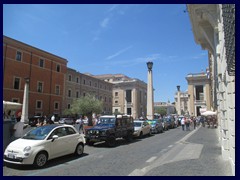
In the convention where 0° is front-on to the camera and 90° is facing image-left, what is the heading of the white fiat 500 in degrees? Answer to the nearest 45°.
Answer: approximately 45°

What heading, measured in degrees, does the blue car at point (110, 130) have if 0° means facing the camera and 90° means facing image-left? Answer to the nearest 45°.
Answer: approximately 45°

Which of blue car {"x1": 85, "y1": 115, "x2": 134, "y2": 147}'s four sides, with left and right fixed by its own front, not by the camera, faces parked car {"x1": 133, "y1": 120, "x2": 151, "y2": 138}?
back

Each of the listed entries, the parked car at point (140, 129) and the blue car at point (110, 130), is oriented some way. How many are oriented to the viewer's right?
0

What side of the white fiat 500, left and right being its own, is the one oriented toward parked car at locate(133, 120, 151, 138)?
back

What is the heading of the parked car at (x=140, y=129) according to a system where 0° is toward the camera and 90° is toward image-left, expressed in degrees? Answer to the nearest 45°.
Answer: approximately 45°

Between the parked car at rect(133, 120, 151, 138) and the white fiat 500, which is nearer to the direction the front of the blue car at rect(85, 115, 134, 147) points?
the white fiat 500

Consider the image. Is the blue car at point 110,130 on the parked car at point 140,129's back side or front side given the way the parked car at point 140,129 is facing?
on the front side
